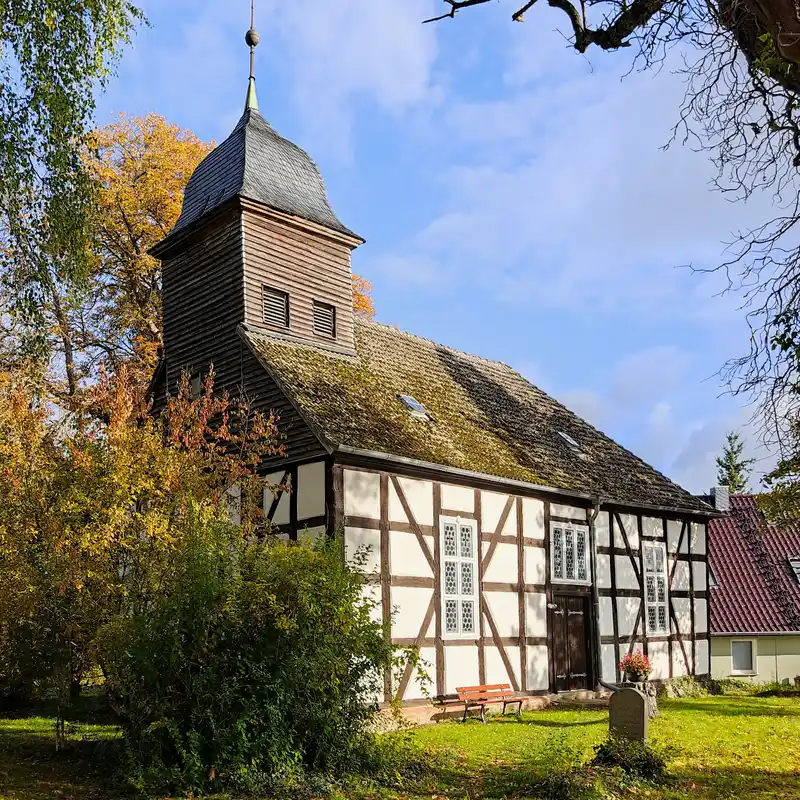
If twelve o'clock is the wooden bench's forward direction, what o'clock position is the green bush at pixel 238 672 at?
The green bush is roughly at 2 o'clock from the wooden bench.

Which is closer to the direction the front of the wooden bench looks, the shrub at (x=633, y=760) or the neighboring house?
the shrub

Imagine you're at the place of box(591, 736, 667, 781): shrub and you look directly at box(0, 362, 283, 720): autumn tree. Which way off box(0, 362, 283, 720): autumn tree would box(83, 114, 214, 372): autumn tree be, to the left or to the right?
right

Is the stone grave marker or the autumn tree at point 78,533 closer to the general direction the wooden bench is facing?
the stone grave marker

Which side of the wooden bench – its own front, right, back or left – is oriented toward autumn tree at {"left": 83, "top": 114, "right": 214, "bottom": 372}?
back

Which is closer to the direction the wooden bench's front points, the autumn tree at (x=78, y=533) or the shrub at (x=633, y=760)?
the shrub

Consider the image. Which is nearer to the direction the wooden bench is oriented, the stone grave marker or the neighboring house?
the stone grave marker

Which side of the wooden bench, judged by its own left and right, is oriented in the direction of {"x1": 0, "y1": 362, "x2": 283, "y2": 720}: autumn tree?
right

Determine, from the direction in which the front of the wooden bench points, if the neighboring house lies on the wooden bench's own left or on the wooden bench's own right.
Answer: on the wooden bench's own left
